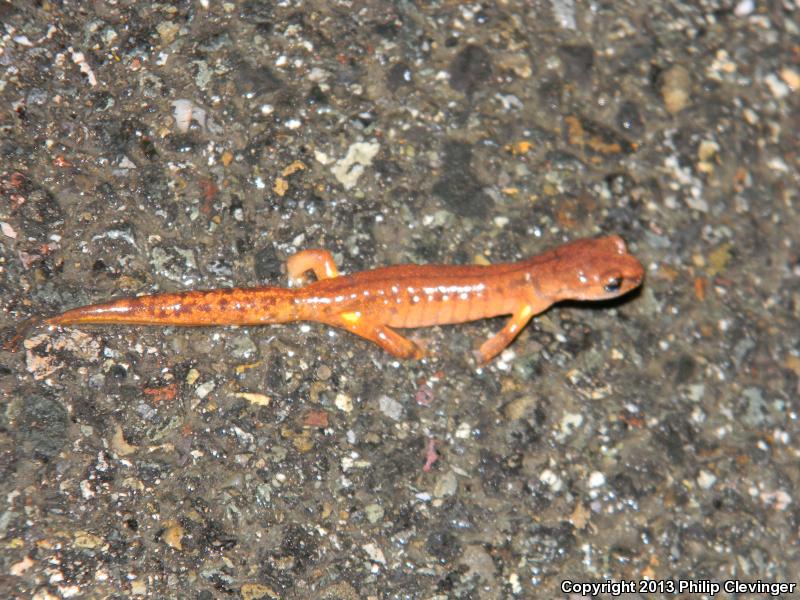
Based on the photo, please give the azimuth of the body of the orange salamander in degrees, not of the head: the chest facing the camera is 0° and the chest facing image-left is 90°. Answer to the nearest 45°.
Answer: approximately 270°
